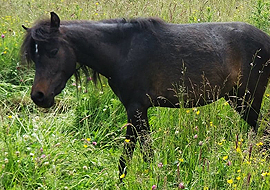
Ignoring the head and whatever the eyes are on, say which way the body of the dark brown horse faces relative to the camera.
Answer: to the viewer's left
